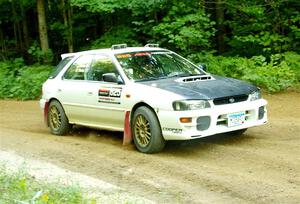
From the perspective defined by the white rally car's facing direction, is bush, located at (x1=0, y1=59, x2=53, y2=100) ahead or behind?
behind

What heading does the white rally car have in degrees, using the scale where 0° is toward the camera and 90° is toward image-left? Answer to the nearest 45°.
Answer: approximately 315°

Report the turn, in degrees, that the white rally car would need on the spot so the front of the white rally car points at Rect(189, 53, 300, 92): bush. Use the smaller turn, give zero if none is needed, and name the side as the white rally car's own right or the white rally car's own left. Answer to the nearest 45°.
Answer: approximately 90° to the white rally car's own left
